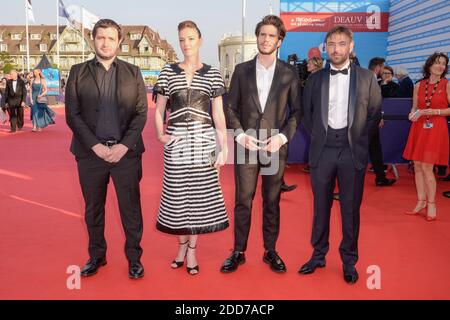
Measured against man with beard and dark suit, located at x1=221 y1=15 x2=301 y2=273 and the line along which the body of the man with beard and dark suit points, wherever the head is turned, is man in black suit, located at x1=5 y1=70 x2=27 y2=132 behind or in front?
behind

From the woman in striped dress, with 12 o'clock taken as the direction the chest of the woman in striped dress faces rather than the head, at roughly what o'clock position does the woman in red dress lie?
The woman in red dress is roughly at 8 o'clock from the woman in striped dress.

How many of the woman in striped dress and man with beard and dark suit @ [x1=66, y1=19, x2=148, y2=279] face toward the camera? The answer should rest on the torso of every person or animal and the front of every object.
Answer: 2
